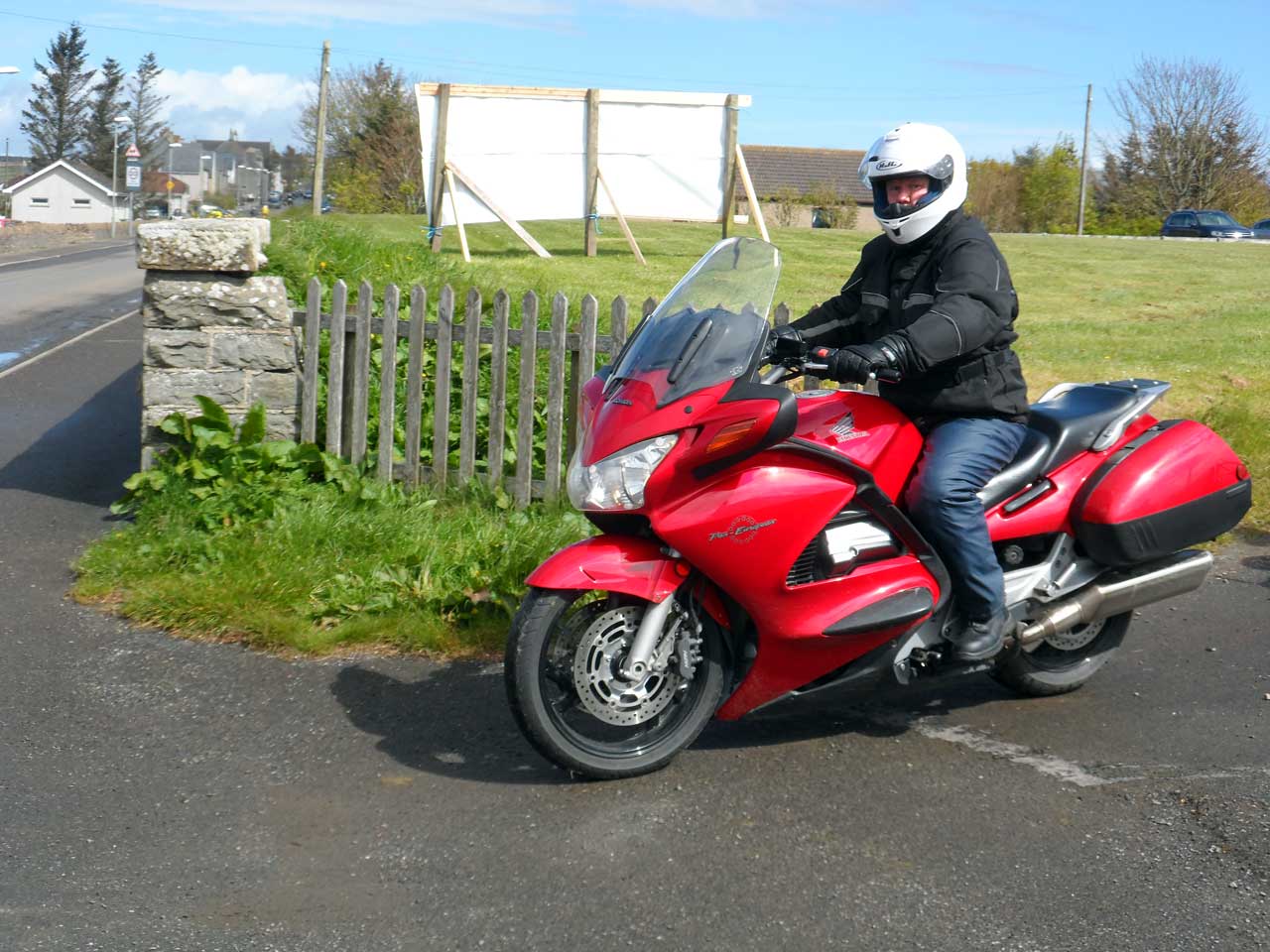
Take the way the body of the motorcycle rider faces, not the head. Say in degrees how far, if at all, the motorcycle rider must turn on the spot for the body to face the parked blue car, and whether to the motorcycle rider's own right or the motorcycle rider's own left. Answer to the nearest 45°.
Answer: approximately 135° to the motorcycle rider's own right

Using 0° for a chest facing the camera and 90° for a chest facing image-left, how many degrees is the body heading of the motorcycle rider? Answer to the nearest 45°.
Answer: approximately 45°

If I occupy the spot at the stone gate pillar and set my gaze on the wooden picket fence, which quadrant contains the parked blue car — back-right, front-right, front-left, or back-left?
front-left

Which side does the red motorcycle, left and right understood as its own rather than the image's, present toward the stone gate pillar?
right

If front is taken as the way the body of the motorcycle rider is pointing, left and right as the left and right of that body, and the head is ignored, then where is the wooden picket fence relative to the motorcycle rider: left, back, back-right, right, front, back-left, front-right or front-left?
right

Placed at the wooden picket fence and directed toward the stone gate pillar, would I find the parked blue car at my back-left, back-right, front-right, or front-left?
back-right
